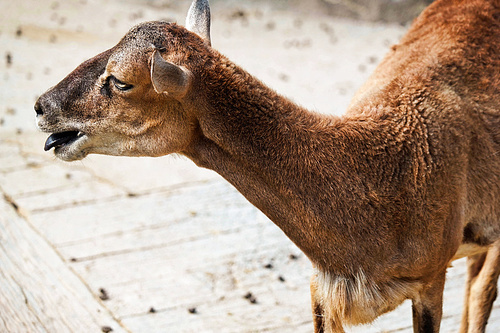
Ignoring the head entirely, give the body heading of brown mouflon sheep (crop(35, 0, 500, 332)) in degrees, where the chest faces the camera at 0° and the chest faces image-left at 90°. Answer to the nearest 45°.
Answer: approximately 45°

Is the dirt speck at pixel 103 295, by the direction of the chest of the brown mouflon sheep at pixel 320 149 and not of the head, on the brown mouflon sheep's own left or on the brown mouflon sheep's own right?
on the brown mouflon sheep's own right
